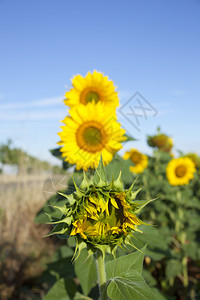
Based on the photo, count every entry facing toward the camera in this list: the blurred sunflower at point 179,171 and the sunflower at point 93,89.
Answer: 2

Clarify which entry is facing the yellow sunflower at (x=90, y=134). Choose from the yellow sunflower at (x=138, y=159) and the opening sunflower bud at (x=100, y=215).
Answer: the yellow sunflower at (x=138, y=159)

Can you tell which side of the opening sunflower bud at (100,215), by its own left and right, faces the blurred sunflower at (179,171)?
back

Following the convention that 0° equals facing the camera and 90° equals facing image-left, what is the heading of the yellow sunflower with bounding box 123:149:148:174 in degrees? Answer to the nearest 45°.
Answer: approximately 0°

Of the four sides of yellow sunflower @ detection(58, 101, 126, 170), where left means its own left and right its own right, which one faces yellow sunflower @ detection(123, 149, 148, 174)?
back

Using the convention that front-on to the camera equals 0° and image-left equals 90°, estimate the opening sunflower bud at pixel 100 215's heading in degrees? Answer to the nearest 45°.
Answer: approximately 0°

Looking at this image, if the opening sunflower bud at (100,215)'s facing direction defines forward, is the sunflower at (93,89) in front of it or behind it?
behind

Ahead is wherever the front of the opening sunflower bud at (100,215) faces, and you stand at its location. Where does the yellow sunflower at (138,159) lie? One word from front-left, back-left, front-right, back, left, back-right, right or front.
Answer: back

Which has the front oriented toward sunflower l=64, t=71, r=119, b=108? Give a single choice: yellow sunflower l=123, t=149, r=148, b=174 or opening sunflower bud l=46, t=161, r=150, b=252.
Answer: the yellow sunflower
